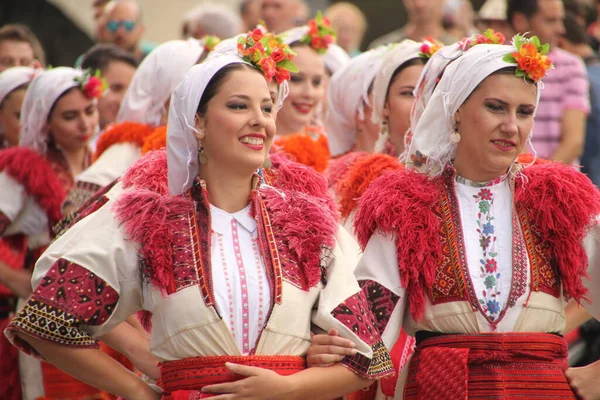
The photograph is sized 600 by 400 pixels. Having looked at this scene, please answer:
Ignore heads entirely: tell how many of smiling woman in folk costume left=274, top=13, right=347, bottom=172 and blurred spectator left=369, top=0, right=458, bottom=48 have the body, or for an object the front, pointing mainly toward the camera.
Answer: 2

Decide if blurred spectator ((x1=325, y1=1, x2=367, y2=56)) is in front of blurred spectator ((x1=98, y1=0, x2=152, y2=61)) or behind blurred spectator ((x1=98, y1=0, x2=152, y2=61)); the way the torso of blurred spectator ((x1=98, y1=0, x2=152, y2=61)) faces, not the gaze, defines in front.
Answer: behind

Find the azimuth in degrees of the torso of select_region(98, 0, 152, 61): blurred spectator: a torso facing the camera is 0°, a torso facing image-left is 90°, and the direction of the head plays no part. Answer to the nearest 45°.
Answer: approximately 45°

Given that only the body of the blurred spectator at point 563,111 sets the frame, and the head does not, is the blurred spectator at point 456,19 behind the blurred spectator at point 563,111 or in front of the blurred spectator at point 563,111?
behind

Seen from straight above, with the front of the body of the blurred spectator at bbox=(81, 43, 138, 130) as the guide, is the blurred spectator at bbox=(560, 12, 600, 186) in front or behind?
in front

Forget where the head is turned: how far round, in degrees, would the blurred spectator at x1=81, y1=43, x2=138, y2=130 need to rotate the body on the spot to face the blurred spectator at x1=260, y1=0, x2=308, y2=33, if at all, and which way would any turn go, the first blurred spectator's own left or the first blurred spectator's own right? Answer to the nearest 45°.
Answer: approximately 90° to the first blurred spectator's own left

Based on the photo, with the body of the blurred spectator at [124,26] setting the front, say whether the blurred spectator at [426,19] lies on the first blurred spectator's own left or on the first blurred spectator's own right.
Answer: on the first blurred spectator's own left

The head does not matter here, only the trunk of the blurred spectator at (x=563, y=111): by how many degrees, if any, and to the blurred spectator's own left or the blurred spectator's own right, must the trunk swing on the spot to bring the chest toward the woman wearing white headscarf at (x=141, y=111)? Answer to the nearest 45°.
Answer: approximately 90° to the blurred spectator's own right

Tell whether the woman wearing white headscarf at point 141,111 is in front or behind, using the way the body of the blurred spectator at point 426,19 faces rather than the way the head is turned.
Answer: in front

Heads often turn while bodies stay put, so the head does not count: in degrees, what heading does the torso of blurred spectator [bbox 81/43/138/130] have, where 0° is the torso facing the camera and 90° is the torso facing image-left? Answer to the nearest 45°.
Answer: approximately 315°

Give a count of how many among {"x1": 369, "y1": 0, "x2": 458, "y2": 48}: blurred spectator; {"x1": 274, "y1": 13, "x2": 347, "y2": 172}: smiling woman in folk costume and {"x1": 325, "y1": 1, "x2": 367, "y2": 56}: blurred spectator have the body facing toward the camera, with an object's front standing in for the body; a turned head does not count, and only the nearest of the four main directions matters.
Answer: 3
